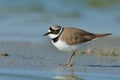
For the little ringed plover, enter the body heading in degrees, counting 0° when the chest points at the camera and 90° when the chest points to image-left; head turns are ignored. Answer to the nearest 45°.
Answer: approximately 90°
